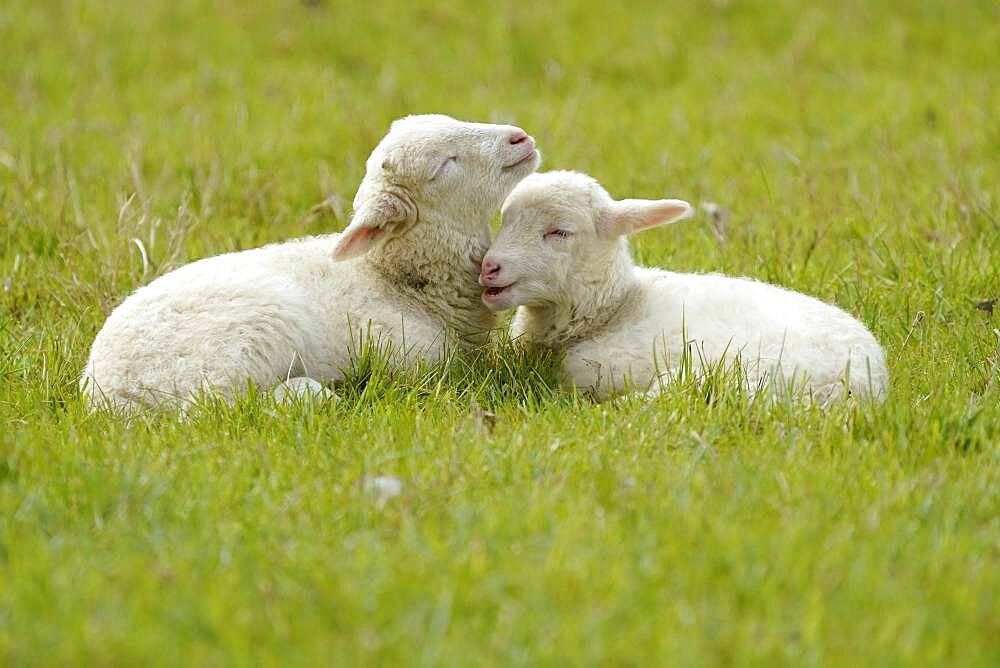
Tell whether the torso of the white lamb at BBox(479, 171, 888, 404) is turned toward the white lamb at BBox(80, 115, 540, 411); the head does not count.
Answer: yes

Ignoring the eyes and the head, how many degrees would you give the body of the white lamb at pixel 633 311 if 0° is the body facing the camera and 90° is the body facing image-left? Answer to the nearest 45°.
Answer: approximately 90°
